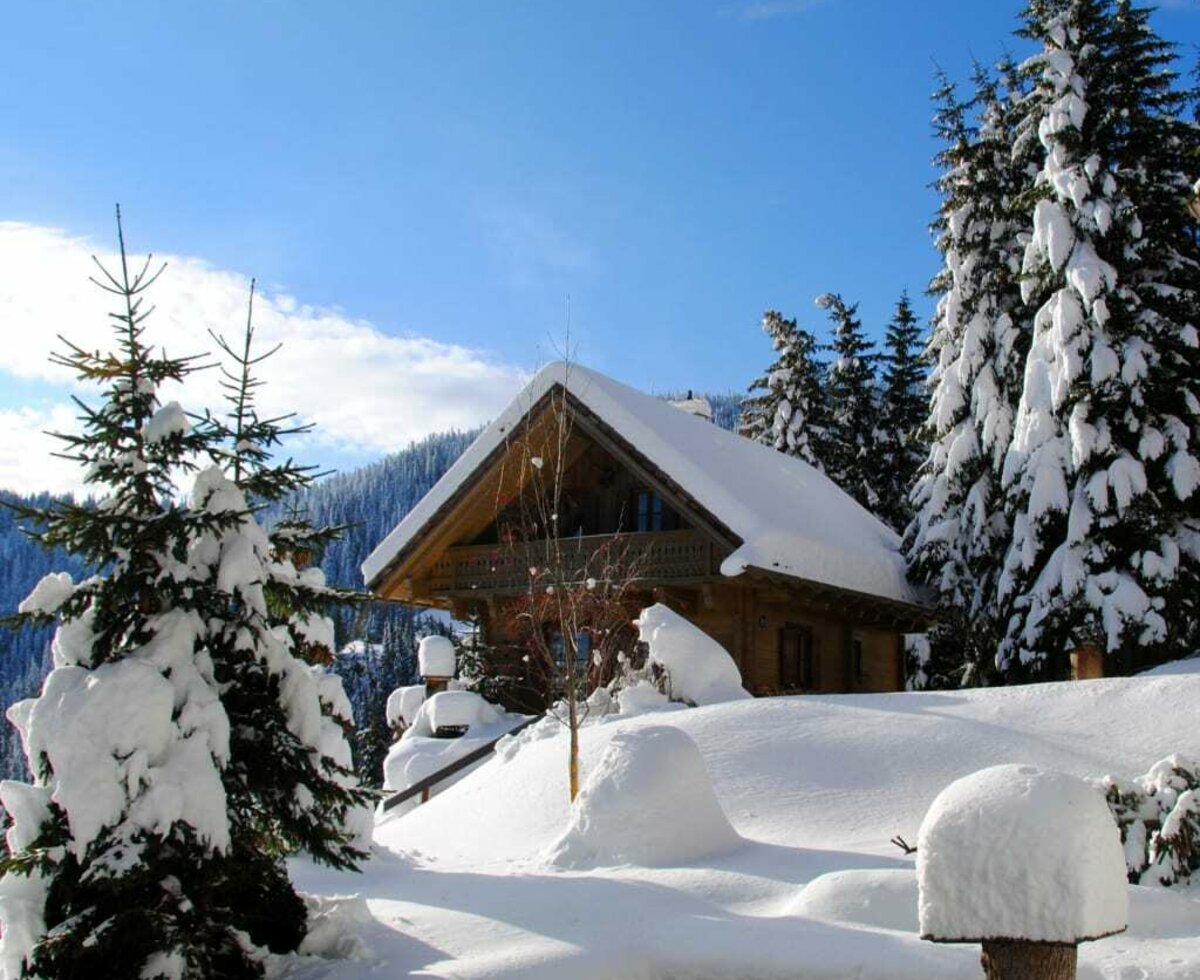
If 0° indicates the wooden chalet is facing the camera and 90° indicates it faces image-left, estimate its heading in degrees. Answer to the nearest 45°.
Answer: approximately 45°

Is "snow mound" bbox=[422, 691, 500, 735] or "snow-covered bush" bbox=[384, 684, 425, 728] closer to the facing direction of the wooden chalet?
the snow mound

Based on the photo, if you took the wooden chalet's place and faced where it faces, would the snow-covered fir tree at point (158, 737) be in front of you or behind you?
in front

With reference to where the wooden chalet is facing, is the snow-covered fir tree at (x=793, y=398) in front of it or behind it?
behind

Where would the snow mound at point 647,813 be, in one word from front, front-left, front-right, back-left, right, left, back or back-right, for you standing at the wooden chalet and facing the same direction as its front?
front-left

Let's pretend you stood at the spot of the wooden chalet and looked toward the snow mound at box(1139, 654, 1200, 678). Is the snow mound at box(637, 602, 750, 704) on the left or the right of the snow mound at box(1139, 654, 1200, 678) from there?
right

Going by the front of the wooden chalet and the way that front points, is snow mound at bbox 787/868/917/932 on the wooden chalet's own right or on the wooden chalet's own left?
on the wooden chalet's own left

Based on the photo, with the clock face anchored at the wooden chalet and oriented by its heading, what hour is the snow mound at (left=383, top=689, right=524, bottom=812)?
The snow mound is roughly at 1 o'clock from the wooden chalet.

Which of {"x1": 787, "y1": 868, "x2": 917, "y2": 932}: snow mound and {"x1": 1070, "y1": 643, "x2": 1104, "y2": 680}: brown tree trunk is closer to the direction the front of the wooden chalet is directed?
the snow mound

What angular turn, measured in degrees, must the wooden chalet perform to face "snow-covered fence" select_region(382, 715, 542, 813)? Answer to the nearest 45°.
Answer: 0° — it already faces it
